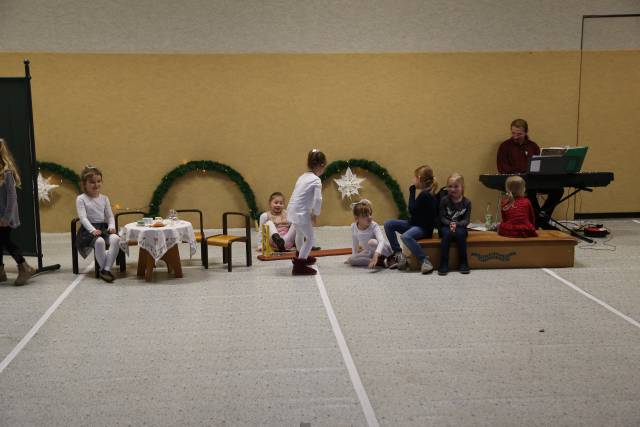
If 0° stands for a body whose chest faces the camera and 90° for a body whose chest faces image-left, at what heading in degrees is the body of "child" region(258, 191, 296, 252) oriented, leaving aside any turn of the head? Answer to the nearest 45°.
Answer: approximately 0°

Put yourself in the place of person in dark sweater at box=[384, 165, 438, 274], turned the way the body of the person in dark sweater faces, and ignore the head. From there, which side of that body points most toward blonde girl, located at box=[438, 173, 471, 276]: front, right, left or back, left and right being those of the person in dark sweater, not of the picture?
back

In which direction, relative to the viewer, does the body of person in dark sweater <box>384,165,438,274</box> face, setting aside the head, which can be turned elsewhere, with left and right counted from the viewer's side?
facing to the left of the viewer

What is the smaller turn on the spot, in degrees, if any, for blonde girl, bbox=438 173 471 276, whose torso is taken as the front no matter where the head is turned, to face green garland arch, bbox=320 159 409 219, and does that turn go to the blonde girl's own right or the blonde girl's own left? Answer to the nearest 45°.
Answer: approximately 135° to the blonde girl's own right

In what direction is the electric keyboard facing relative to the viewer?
away from the camera

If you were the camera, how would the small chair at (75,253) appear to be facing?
facing to the right of the viewer
